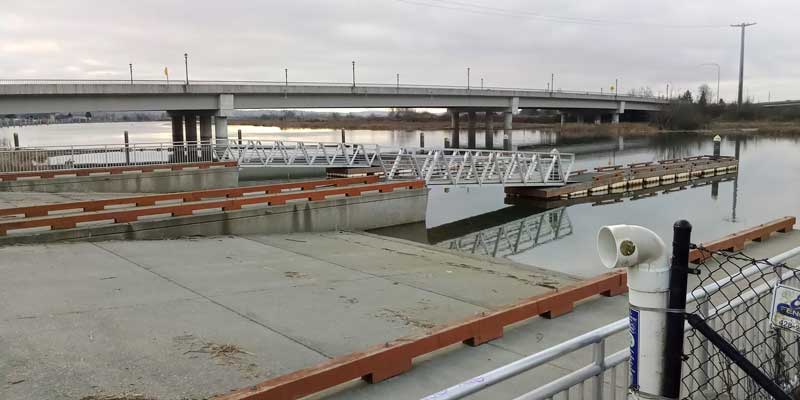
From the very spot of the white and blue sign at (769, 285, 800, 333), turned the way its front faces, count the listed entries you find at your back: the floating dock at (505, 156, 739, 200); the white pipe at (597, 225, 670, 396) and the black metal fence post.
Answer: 1

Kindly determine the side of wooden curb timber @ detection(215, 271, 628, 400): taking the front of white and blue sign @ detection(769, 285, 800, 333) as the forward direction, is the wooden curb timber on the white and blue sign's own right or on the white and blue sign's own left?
on the white and blue sign's own right

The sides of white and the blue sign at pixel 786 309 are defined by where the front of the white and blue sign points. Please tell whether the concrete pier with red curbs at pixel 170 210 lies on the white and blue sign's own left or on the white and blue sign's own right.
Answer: on the white and blue sign's own right

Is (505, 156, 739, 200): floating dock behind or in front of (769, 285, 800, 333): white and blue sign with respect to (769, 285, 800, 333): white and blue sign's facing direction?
behind

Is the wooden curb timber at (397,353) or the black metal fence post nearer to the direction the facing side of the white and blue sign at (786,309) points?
the black metal fence post

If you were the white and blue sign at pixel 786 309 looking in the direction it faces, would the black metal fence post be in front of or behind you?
in front

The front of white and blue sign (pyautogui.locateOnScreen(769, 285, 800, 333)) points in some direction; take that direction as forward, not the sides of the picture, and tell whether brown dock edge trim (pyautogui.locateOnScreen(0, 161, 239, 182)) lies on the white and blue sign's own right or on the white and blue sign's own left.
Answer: on the white and blue sign's own right

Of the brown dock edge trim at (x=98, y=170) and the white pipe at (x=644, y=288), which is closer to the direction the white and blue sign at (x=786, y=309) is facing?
the white pipe

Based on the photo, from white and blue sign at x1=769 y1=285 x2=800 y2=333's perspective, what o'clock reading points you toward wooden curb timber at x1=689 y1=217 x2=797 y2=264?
The wooden curb timber is roughly at 6 o'clock from the white and blue sign.

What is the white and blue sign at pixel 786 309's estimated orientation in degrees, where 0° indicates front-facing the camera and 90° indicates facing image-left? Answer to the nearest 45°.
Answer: approximately 0°

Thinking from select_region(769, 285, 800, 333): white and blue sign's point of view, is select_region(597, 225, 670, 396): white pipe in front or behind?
in front
